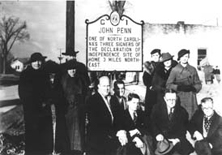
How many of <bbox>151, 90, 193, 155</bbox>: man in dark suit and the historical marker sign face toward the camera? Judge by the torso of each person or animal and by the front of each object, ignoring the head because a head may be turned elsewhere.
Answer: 2

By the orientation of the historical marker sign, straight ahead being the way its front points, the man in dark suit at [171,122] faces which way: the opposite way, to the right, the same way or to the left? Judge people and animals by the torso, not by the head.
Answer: the same way

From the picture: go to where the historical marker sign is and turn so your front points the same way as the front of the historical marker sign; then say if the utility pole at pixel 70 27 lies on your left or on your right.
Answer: on your right

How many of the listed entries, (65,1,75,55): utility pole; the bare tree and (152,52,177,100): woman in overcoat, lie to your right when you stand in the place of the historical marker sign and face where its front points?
2

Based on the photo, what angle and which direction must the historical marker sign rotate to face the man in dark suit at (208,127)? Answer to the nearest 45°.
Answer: approximately 90° to its left

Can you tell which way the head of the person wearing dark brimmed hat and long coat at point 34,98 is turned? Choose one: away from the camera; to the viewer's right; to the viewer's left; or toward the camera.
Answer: toward the camera

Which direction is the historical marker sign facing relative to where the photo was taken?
toward the camera

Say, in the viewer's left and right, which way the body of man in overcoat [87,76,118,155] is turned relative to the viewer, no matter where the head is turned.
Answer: facing the viewer and to the right of the viewer

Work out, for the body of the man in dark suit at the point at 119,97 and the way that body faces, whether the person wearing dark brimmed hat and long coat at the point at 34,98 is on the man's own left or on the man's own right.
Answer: on the man's own right

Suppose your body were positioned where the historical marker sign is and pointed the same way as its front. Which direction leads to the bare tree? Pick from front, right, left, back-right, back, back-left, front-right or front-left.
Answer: right
